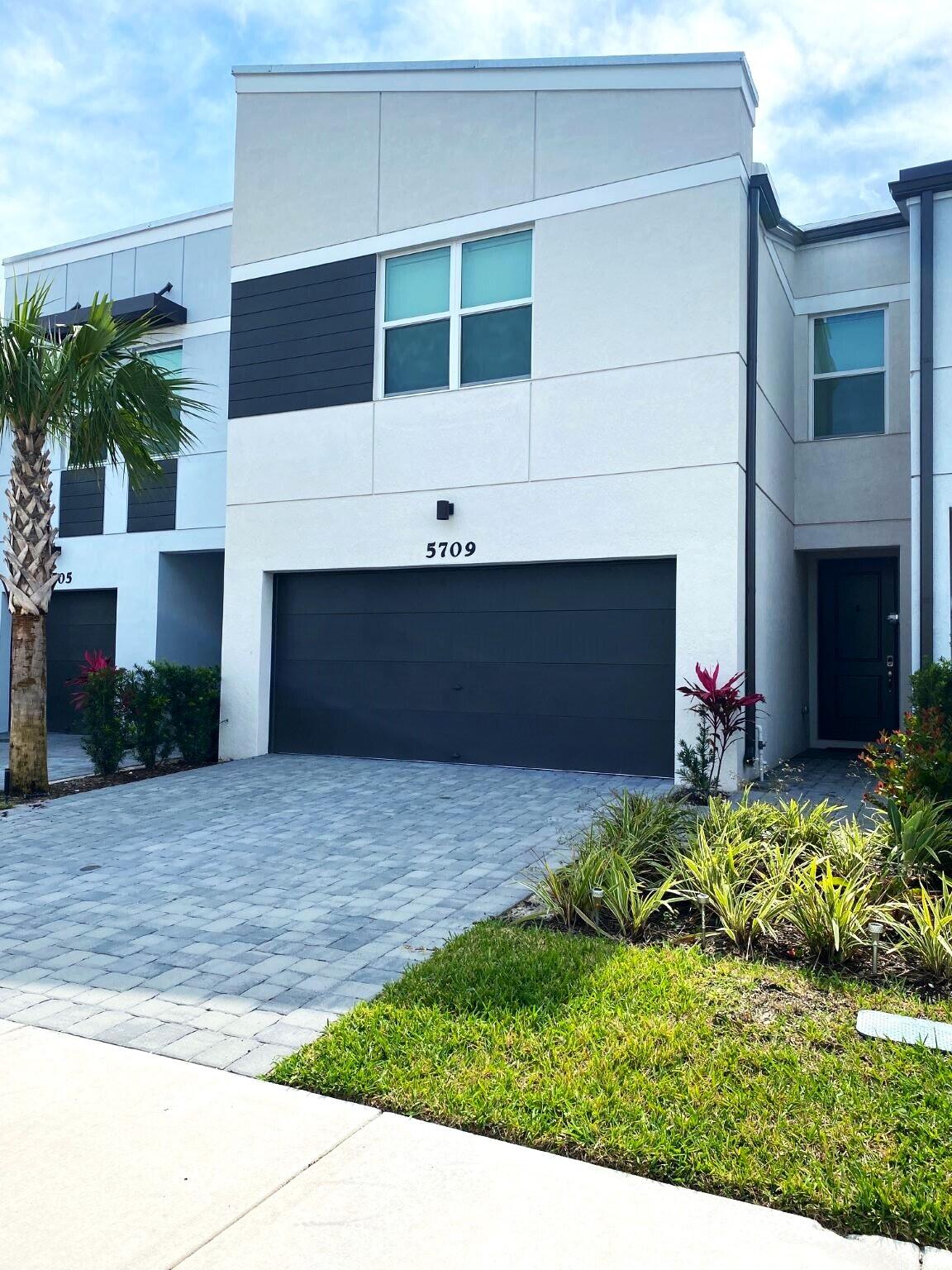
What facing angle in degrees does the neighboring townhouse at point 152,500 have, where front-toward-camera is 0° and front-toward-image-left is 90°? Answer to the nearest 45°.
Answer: approximately 45°

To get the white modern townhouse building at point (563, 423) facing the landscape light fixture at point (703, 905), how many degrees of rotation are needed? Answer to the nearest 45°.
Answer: approximately 45° to its left

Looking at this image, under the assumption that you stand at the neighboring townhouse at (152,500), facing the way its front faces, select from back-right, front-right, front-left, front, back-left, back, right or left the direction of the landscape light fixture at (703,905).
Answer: front-left

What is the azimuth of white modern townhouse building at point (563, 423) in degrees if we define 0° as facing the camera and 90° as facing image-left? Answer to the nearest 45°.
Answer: approximately 45°

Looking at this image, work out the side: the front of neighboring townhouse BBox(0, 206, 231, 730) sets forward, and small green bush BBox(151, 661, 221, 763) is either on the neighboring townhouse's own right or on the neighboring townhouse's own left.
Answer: on the neighboring townhouse's own left

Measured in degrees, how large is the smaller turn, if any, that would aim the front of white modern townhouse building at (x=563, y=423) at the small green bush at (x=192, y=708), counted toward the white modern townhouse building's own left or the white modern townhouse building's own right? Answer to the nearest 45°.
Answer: approximately 45° to the white modern townhouse building's own right

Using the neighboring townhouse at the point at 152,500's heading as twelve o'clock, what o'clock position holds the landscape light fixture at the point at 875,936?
The landscape light fixture is roughly at 10 o'clock from the neighboring townhouse.

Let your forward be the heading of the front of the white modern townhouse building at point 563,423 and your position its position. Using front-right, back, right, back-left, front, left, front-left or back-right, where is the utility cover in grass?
front-left

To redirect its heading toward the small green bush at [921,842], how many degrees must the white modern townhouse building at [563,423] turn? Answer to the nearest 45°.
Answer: approximately 45° to its left

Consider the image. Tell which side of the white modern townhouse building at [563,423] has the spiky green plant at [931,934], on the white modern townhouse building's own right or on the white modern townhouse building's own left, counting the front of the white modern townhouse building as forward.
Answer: on the white modern townhouse building's own left

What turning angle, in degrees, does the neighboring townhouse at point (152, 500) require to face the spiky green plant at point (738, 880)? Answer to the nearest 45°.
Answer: approximately 45° to its left
